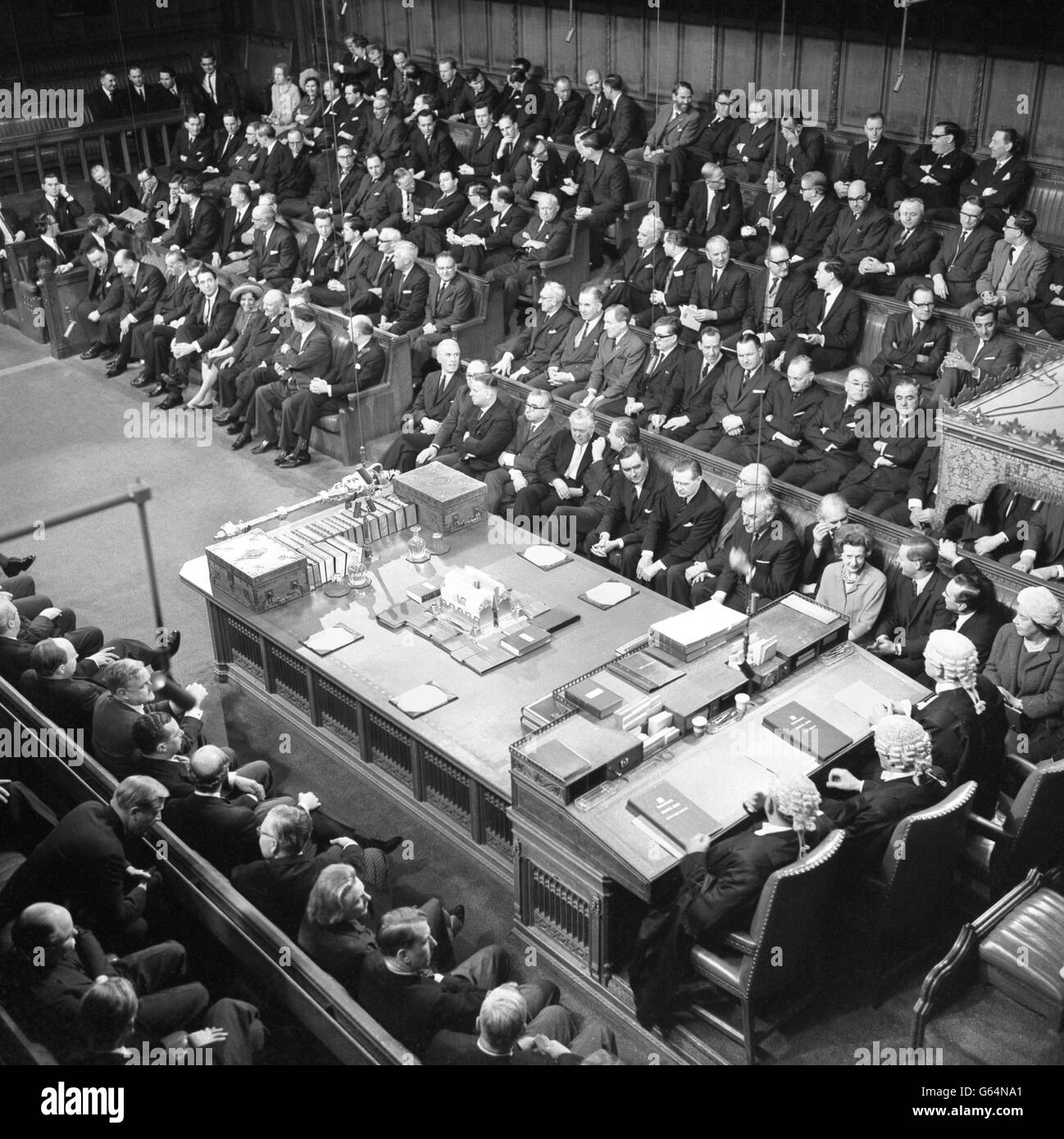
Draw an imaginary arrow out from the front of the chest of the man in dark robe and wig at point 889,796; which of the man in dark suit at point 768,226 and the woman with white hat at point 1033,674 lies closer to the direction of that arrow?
the man in dark suit

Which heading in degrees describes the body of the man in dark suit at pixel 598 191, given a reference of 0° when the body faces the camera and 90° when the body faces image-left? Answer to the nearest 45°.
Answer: approximately 45°

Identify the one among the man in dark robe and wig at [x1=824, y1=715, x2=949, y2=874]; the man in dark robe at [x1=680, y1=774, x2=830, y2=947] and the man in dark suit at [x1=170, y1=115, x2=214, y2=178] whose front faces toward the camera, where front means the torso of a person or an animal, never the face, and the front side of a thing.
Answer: the man in dark suit at [x1=170, y1=115, x2=214, y2=178]

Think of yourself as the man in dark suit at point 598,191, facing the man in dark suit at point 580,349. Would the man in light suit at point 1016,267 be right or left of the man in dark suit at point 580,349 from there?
left

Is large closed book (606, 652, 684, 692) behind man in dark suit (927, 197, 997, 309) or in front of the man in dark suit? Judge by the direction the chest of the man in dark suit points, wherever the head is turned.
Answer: in front

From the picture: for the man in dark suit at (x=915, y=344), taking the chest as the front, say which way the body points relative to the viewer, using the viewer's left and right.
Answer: facing the viewer

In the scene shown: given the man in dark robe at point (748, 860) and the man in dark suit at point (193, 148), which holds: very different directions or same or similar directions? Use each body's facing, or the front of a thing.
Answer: very different directions

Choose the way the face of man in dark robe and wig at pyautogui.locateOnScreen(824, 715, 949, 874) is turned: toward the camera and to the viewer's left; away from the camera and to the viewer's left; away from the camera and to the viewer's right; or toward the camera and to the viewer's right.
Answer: away from the camera and to the viewer's left

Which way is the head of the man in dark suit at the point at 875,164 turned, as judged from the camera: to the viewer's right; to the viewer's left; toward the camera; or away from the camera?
toward the camera

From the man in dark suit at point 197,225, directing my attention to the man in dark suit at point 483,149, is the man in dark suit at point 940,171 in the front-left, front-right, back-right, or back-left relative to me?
front-right

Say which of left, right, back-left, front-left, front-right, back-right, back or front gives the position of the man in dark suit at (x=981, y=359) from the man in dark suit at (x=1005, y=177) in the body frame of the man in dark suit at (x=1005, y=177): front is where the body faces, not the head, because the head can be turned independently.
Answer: front-left

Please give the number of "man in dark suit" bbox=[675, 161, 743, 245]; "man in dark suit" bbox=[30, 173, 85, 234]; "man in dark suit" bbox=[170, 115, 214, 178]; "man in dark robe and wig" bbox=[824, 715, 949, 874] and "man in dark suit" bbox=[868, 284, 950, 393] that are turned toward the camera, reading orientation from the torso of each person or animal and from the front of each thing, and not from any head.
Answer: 4

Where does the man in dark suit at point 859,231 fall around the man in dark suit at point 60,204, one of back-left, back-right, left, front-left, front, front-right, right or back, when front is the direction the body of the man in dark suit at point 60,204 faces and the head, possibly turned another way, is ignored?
front-left

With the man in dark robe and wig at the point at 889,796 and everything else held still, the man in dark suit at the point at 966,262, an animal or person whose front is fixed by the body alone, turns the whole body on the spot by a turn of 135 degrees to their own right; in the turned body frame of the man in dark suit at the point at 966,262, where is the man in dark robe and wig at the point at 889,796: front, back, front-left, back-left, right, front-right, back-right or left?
back

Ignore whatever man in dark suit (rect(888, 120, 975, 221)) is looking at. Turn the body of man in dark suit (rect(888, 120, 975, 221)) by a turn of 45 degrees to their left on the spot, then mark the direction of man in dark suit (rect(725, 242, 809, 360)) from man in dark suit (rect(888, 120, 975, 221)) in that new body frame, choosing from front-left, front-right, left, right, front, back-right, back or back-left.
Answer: front-right

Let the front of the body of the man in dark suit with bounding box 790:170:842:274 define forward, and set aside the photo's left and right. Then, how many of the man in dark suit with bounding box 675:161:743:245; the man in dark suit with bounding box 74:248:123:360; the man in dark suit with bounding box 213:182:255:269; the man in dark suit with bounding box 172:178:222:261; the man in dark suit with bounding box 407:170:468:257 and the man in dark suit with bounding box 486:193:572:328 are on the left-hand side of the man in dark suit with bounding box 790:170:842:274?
0

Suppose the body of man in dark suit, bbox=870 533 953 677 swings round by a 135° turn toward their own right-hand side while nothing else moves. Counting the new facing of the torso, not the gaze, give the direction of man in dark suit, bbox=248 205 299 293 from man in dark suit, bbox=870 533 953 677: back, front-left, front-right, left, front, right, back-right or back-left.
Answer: front-left

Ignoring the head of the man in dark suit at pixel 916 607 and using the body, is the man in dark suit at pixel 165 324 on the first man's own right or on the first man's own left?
on the first man's own right

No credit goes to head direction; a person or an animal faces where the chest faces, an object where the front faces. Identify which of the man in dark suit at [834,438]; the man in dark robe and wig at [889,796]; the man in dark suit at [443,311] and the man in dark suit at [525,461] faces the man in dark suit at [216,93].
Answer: the man in dark robe and wig at [889,796]

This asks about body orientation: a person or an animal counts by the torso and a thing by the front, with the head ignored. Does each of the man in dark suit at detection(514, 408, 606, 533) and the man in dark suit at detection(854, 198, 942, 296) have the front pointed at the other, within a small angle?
no

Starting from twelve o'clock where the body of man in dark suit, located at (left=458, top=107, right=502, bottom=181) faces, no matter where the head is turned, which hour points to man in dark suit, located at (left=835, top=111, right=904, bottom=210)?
man in dark suit, located at (left=835, top=111, right=904, bottom=210) is roughly at 9 o'clock from man in dark suit, located at (left=458, top=107, right=502, bottom=181).

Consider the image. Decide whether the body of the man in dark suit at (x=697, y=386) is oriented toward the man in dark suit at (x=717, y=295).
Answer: no

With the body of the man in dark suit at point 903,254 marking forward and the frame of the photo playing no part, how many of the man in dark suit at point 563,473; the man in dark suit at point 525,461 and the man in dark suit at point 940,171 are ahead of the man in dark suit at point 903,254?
2
